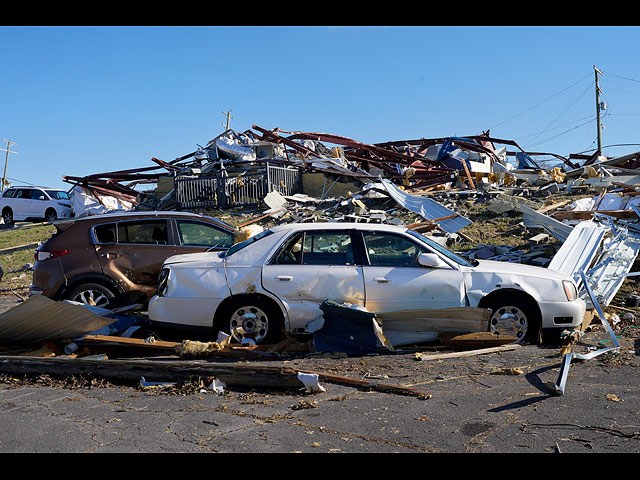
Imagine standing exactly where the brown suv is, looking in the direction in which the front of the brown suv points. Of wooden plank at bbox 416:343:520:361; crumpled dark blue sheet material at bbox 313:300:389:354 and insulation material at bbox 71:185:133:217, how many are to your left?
1

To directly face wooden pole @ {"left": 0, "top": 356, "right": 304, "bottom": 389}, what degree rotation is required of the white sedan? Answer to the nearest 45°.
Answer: approximately 135° to its right

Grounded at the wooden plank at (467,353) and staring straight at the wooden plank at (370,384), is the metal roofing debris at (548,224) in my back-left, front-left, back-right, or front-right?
back-right

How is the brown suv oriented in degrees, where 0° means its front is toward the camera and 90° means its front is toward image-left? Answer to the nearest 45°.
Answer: approximately 270°

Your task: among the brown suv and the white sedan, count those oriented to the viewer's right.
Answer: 2

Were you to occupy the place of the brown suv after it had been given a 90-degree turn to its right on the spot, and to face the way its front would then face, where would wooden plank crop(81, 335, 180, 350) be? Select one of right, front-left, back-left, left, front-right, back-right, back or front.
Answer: front

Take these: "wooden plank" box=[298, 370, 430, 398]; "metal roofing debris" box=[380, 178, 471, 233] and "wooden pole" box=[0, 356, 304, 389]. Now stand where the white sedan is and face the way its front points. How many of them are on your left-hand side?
1

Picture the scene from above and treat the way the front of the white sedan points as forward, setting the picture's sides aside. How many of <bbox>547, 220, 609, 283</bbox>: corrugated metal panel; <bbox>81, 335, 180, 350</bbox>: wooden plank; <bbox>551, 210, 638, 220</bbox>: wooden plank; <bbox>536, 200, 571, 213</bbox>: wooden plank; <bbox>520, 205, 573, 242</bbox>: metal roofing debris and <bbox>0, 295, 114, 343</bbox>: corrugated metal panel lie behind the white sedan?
2

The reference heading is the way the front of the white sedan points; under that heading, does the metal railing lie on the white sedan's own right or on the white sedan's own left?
on the white sedan's own left

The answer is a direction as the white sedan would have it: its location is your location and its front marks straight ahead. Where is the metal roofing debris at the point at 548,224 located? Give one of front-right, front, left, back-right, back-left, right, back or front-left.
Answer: front-left

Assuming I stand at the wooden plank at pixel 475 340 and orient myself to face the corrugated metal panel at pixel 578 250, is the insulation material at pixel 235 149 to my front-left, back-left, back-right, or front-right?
front-left

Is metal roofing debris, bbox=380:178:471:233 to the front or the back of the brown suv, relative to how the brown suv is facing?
to the front

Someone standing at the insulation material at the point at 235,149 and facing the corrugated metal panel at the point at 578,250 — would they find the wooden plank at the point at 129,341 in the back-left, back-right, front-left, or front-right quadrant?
front-right

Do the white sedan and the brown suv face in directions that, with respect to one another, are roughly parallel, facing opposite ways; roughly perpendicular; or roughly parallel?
roughly parallel

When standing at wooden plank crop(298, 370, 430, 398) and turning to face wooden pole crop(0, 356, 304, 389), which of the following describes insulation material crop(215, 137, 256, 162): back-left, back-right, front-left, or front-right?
front-right

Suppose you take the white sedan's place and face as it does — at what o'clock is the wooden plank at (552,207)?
The wooden plank is roughly at 10 o'clock from the white sedan.

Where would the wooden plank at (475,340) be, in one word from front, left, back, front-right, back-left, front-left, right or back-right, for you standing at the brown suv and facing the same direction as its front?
front-right

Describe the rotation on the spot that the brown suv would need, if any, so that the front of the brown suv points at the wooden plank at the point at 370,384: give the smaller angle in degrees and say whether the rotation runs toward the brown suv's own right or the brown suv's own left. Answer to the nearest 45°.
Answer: approximately 45° to the brown suv's own right

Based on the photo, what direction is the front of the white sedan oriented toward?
to the viewer's right
